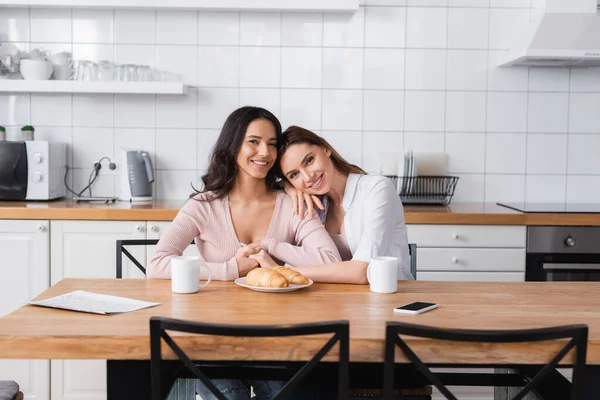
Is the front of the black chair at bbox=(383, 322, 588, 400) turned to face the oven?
yes

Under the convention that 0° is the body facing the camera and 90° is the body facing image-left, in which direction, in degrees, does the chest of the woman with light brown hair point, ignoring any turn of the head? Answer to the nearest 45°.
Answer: approximately 45°

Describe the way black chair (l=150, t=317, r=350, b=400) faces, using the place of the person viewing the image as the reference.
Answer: facing away from the viewer

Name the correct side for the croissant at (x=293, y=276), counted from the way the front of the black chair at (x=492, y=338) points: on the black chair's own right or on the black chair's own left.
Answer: on the black chair's own left

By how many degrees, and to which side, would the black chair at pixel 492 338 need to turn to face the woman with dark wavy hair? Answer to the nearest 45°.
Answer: approximately 45° to its left

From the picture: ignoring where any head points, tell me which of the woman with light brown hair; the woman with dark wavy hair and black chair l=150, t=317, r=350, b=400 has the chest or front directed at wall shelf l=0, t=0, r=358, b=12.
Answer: the black chair

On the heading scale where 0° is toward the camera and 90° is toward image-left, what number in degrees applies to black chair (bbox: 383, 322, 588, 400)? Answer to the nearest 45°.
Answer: approximately 180°

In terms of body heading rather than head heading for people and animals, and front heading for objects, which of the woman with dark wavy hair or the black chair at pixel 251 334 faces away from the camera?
the black chair

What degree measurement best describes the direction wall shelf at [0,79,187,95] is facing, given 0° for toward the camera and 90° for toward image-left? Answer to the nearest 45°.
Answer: approximately 0°

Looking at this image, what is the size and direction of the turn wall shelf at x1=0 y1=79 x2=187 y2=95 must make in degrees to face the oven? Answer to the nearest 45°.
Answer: approximately 45° to its left
